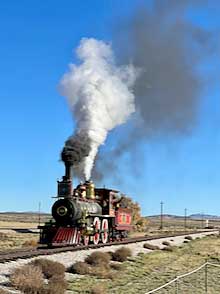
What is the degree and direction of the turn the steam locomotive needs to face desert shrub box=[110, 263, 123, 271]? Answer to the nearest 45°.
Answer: approximately 45° to its left

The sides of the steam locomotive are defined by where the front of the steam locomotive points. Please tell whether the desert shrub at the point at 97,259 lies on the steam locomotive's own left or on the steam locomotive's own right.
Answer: on the steam locomotive's own left

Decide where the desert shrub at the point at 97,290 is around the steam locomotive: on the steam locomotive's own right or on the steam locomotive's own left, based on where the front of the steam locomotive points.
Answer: on the steam locomotive's own left

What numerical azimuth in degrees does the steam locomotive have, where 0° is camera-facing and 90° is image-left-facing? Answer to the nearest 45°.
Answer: approximately 45°

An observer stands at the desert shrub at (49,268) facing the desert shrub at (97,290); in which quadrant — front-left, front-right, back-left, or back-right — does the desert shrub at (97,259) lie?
back-left

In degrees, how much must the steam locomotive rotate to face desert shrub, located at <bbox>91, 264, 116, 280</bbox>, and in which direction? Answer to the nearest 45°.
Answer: approximately 45° to its left

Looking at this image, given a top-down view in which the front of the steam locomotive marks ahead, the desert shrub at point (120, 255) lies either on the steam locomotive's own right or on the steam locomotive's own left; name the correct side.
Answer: on the steam locomotive's own left
